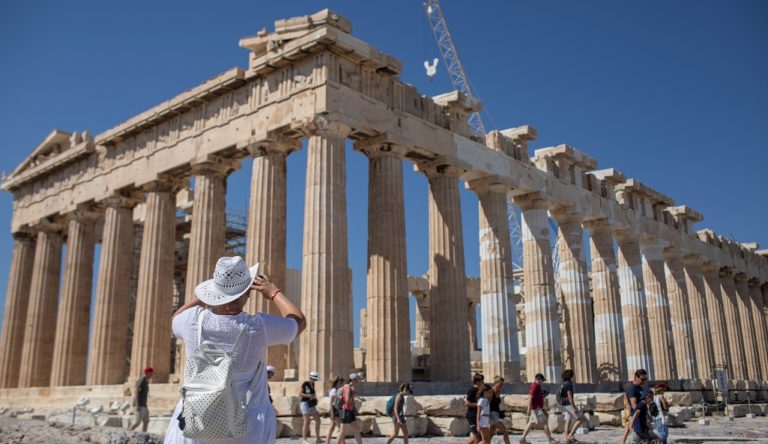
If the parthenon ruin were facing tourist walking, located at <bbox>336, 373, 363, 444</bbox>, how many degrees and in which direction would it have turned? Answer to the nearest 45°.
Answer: approximately 45° to its left

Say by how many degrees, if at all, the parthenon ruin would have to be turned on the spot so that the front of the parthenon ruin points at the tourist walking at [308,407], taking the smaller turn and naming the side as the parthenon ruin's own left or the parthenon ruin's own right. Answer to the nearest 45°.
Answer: approximately 45° to the parthenon ruin's own left

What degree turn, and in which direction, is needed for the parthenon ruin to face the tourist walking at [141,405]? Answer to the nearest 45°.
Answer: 0° — it already faces them

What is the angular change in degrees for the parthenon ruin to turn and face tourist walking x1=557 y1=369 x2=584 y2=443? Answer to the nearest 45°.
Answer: approximately 90° to its left

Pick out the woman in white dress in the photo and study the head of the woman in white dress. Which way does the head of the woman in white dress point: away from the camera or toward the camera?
away from the camera

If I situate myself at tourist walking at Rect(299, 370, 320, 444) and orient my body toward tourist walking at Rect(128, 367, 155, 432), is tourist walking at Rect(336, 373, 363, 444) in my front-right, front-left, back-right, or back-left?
back-left

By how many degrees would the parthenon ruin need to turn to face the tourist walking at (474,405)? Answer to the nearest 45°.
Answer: approximately 45° to its left

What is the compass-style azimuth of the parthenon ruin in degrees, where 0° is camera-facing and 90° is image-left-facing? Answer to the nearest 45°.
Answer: approximately 45°
